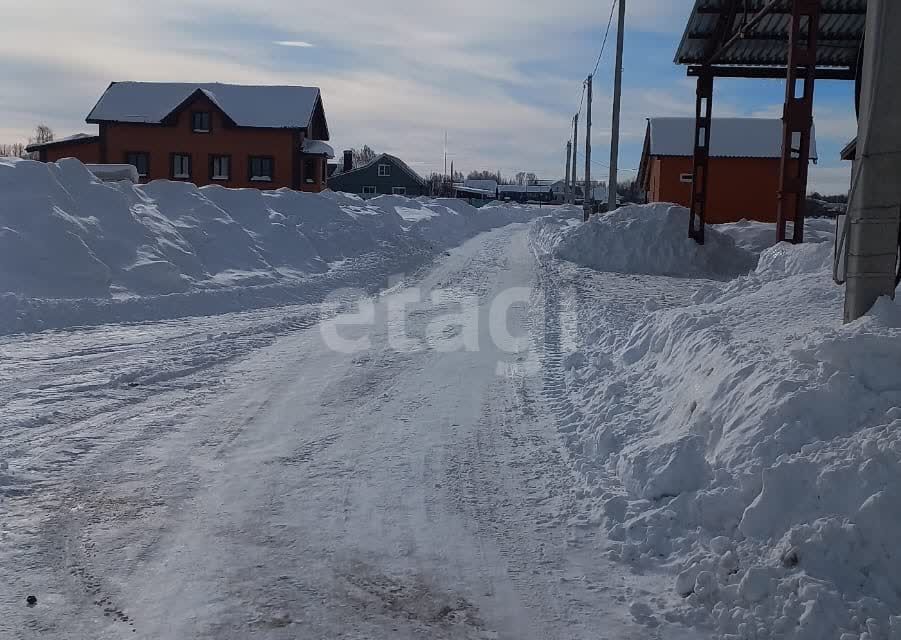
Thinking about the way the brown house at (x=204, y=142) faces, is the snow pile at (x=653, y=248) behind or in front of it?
in front

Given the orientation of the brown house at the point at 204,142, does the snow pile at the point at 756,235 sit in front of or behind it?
in front

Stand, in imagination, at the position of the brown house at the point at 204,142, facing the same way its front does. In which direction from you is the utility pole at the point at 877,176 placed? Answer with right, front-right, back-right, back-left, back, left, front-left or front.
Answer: front

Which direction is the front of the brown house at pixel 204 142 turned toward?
toward the camera

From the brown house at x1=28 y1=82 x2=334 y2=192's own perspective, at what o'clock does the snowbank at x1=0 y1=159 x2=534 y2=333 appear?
The snowbank is roughly at 12 o'clock from the brown house.

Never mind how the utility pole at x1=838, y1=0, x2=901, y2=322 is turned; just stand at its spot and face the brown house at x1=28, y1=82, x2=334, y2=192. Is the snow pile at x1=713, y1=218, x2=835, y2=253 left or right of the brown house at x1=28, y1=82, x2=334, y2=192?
right

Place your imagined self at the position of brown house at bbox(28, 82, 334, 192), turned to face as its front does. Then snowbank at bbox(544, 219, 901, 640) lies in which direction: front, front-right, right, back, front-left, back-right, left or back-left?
front
